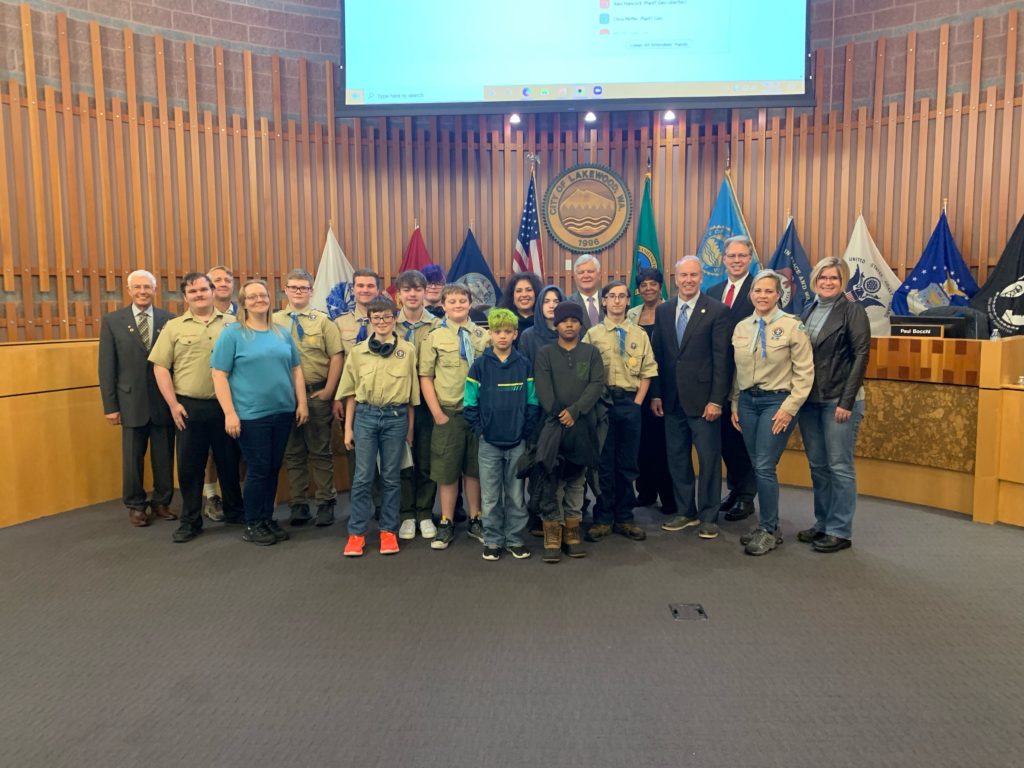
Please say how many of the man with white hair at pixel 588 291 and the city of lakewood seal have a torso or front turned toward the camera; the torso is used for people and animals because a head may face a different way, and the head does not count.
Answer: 2

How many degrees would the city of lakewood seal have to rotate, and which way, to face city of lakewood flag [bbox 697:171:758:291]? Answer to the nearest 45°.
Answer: approximately 90° to its left

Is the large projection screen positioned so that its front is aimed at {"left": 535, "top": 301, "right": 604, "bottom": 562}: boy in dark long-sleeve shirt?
yes

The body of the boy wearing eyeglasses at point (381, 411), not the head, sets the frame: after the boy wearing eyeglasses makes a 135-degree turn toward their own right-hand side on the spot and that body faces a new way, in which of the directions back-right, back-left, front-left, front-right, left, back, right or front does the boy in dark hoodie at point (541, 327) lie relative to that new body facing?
back-right

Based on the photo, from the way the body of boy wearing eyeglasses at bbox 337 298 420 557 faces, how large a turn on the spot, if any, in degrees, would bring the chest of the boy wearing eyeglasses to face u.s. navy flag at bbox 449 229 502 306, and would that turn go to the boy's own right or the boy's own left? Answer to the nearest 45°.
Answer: approximately 180°

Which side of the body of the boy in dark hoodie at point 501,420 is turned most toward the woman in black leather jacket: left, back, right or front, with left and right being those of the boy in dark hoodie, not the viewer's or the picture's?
left

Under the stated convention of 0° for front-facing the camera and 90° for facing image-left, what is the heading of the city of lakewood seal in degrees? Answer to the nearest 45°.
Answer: approximately 0°

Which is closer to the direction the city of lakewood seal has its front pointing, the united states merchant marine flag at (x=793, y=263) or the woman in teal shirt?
the woman in teal shirt

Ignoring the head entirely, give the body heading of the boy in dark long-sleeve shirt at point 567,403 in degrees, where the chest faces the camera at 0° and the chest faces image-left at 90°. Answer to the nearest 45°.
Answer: approximately 0°

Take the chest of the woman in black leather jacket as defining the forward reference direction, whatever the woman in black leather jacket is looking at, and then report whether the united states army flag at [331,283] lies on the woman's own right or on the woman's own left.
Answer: on the woman's own right

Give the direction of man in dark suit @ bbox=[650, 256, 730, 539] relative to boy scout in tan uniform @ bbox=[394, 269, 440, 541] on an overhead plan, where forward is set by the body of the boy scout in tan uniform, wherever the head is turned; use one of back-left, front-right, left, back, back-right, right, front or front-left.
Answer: left
